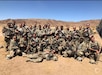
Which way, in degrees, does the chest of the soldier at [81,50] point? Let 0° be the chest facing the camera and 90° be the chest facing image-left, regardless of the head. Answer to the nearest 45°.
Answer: approximately 45°

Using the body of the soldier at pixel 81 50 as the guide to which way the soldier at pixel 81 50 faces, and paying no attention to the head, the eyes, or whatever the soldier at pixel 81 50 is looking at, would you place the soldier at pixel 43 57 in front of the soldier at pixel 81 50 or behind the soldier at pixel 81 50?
in front

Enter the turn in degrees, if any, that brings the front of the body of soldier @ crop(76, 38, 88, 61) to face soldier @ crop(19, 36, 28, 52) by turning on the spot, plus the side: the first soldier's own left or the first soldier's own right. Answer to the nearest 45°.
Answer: approximately 45° to the first soldier's own right

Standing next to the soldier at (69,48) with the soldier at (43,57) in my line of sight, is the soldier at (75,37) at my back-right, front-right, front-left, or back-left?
back-right
